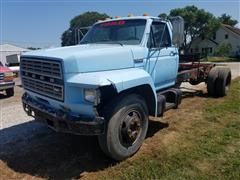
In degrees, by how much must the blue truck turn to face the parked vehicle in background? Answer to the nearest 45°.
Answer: approximately 90° to its right

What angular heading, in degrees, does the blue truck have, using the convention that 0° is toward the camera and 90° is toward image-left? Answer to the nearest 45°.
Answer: approximately 45°
